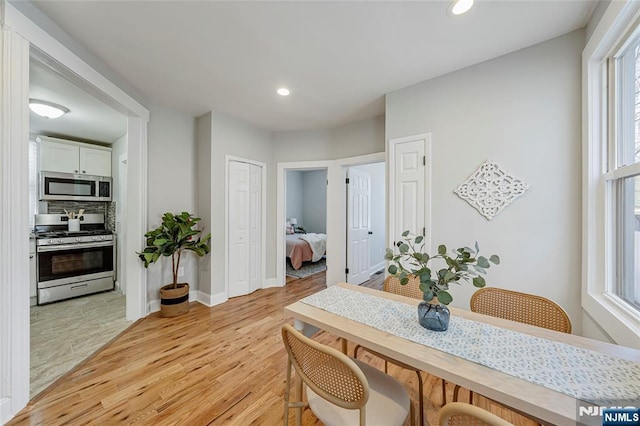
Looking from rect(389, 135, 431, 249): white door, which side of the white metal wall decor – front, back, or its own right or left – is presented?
right

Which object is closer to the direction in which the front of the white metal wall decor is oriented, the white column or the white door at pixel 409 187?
the white column

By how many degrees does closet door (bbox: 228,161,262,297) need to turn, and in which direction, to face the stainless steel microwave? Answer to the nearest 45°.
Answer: approximately 135° to its right

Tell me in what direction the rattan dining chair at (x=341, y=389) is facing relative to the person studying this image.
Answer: facing away from the viewer and to the right of the viewer

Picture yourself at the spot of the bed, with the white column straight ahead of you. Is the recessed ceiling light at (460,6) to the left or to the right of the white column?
left

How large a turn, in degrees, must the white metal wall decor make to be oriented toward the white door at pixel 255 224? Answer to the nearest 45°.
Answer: approximately 90° to its right

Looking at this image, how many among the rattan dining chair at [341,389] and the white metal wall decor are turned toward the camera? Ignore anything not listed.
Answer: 1

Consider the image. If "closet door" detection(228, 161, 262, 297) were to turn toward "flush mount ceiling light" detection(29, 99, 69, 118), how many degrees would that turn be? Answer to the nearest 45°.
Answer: approximately 135° to its right
